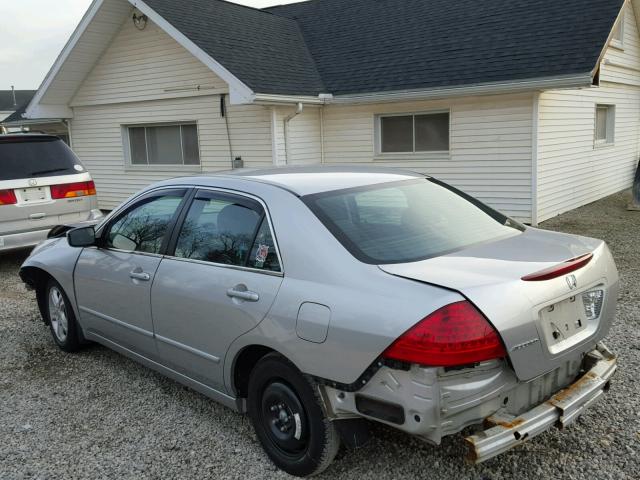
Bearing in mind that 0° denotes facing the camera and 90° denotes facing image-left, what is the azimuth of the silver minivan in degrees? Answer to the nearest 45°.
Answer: approximately 135°

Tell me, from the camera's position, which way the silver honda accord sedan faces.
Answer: facing away from the viewer and to the left of the viewer

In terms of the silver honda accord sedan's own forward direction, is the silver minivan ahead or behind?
ahead

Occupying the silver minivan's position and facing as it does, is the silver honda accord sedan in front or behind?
behind

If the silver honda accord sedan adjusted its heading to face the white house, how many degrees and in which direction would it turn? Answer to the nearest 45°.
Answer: approximately 45° to its right
